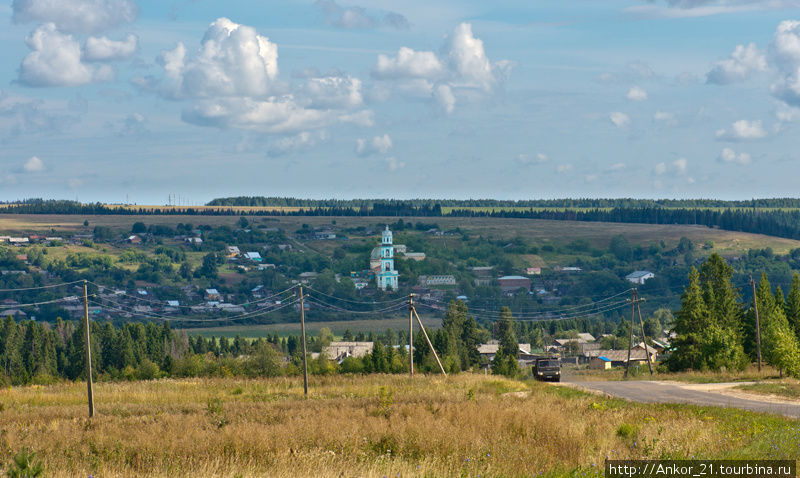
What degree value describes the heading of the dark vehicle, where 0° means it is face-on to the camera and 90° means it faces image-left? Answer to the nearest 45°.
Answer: approximately 0°
